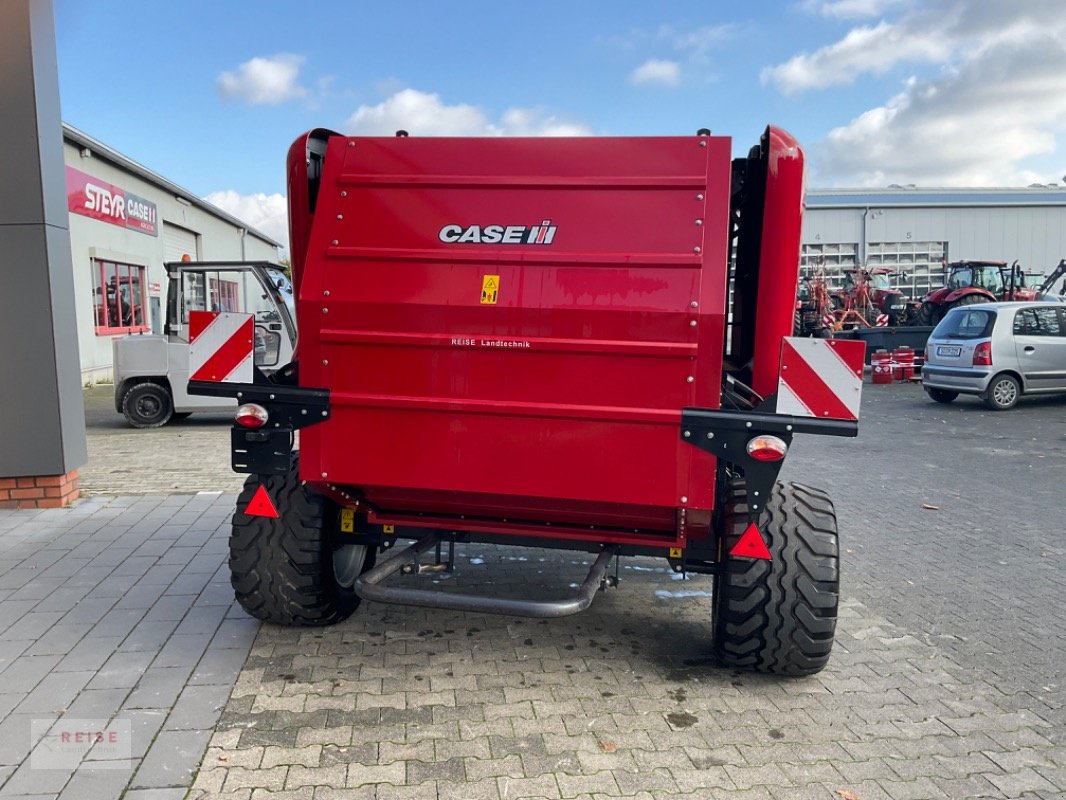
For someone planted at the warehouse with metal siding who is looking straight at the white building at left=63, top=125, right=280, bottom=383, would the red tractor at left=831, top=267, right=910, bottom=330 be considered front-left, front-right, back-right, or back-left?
front-left

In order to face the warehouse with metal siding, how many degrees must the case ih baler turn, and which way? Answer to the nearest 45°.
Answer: approximately 45° to its right

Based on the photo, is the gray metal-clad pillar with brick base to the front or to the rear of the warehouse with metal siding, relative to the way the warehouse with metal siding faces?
to the front

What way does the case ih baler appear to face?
away from the camera

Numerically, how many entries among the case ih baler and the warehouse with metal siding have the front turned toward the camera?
1

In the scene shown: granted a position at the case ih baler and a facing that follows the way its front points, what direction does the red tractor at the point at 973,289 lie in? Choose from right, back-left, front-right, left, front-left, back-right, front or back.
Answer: front-right

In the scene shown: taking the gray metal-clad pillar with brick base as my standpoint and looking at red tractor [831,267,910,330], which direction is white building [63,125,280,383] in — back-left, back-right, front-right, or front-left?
front-left

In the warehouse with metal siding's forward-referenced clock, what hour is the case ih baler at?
The case ih baler is roughly at 12 o'clock from the warehouse with metal siding.

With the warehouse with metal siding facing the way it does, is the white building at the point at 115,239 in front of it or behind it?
in front

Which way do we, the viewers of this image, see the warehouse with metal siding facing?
facing the viewer

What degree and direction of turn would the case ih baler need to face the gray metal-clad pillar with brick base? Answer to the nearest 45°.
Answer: approximately 45° to its left

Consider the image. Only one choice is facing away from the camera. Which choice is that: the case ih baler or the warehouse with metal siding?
the case ih baler

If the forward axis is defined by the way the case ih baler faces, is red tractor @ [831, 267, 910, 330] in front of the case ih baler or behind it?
in front

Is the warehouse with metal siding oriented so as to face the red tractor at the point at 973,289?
yes
